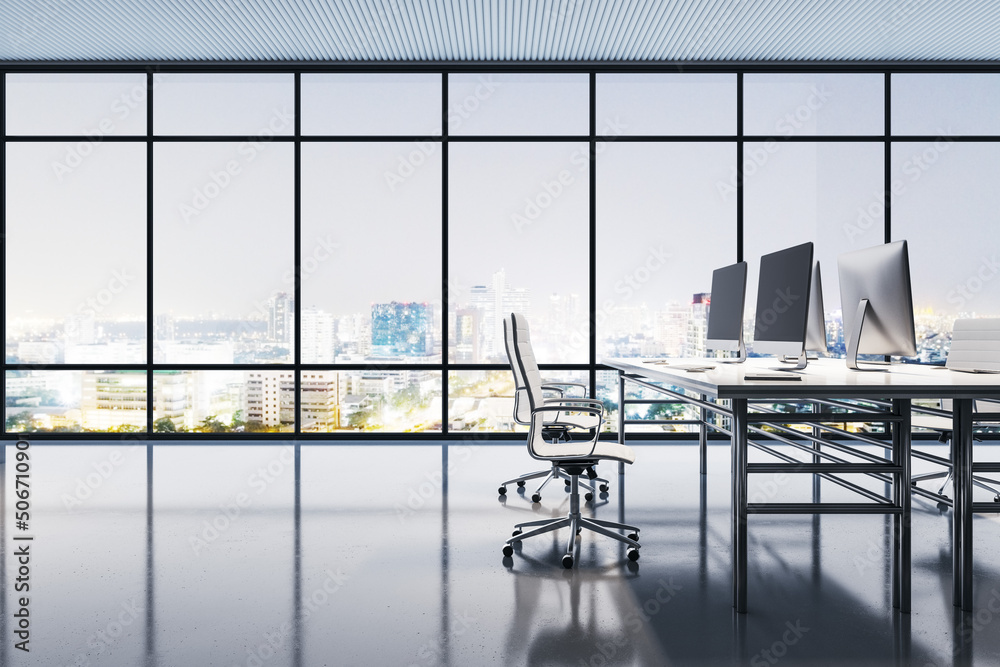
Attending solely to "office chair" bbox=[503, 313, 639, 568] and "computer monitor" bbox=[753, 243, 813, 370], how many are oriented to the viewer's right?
1

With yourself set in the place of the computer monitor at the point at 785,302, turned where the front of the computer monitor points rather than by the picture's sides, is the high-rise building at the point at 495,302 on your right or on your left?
on your right

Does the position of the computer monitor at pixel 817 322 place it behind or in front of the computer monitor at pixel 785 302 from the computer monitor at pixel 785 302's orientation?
behind

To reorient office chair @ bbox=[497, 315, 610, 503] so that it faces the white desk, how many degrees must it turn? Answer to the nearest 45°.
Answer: approximately 45° to its right

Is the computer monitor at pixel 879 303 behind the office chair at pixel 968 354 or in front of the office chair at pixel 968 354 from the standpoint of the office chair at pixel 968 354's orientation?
in front

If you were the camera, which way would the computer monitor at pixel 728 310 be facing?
facing the viewer and to the left of the viewer

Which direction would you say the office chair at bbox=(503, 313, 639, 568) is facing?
to the viewer's right

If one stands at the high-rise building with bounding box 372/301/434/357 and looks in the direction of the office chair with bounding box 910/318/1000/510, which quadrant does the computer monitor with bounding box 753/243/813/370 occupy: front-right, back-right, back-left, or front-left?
front-right

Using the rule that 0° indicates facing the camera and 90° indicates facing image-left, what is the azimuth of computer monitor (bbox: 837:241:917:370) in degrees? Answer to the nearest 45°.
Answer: approximately 225°

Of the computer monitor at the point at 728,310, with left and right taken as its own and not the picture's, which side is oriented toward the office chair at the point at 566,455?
front

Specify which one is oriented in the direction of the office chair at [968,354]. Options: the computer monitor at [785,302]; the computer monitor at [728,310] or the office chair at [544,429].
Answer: the office chair at [544,429]

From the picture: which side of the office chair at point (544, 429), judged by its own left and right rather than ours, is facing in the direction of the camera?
right

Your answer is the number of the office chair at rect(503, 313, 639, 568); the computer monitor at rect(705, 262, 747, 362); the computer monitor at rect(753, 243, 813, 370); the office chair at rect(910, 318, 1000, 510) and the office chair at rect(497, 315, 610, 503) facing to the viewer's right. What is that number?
2

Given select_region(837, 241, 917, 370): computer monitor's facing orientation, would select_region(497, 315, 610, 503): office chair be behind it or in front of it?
behind

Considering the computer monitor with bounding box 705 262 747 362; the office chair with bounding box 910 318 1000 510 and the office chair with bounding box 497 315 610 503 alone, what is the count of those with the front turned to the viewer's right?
1

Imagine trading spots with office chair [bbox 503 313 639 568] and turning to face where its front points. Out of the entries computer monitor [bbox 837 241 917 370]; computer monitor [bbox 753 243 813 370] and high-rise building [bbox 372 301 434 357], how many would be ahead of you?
2

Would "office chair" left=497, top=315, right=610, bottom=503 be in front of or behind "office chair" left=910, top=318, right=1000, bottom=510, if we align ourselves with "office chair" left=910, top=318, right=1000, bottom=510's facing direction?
in front
